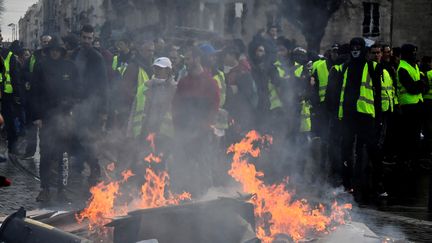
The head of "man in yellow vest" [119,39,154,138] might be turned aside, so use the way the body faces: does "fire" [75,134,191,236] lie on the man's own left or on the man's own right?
on the man's own right

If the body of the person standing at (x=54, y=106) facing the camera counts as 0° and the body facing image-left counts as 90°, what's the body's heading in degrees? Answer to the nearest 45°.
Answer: approximately 0°

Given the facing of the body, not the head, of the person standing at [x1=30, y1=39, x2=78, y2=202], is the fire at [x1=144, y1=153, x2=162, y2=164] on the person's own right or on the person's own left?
on the person's own left

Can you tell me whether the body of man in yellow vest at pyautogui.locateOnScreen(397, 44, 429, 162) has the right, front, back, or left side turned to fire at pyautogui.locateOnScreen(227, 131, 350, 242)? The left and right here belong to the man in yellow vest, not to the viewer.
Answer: right

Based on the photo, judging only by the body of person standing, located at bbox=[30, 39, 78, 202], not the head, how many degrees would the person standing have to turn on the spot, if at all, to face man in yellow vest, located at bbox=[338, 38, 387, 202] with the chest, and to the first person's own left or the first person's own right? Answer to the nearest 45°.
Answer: approximately 90° to the first person's own left

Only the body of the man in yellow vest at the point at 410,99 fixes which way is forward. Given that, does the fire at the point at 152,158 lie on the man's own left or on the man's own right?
on the man's own right

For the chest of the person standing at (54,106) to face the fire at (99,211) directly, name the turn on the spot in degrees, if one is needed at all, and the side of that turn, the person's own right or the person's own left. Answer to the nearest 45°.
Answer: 0° — they already face it
